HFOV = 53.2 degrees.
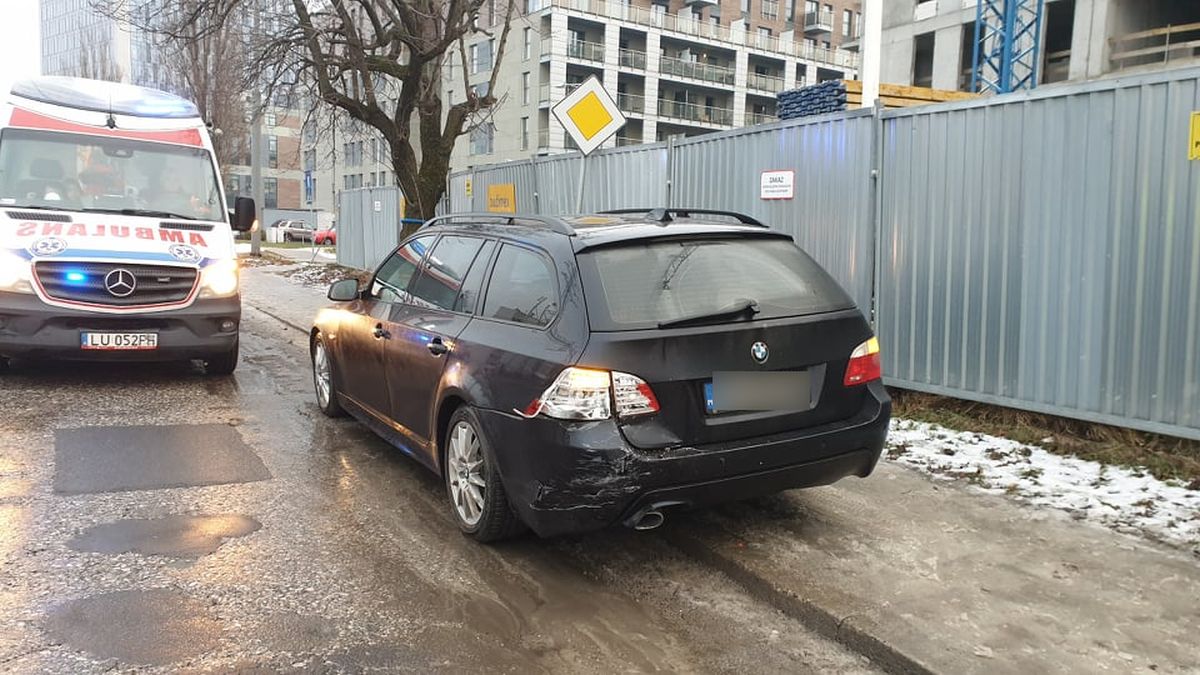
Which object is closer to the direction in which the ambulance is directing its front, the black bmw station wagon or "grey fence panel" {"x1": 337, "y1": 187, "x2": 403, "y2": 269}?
the black bmw station wagon

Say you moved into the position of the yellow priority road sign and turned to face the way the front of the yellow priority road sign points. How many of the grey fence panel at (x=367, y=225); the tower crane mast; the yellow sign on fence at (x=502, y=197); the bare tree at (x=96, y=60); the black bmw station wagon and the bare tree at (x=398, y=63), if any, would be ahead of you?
1

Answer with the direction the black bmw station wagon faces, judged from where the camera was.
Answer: facing away from the viewer and to the left of the viewer

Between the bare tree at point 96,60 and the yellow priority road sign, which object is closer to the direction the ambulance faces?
the yellow priority road sign

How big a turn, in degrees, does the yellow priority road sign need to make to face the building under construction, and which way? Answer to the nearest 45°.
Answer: approximately 135° to its left

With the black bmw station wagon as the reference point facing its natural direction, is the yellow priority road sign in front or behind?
in front

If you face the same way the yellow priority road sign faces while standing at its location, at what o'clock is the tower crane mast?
The tower crane mast is roughly at 7 o'clock from the yellow priority road sign.

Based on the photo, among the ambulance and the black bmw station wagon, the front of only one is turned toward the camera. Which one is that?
the ambulance

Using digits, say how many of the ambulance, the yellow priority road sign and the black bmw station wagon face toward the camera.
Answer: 2

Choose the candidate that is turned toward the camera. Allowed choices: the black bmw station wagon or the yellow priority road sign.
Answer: the yellow priority road sign

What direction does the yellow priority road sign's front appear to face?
toward the camera

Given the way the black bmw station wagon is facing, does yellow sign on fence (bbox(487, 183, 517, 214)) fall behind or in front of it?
in front

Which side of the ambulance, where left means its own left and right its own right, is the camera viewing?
front

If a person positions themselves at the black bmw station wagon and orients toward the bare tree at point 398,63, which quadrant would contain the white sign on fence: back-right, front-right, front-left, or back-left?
front-right
